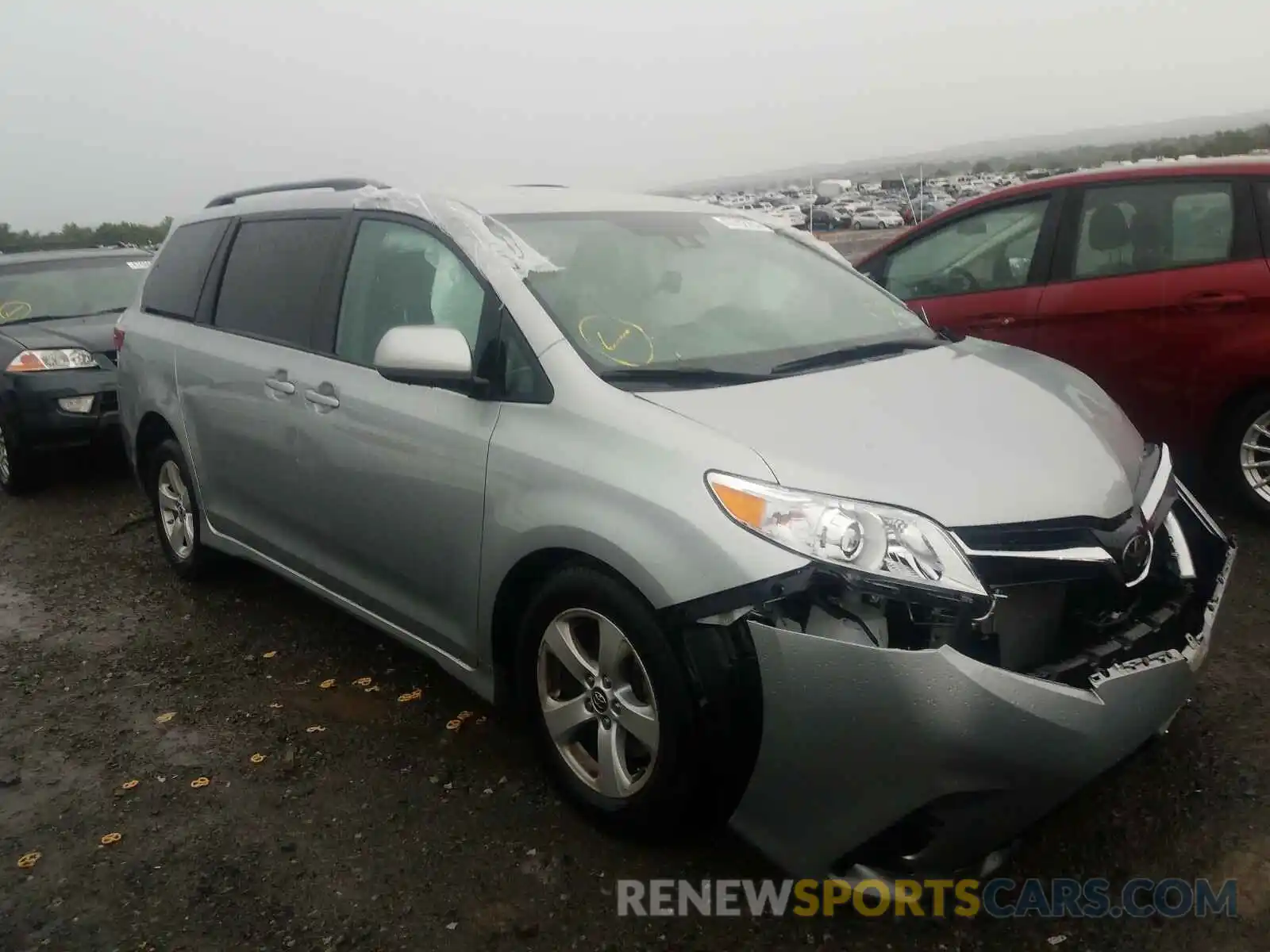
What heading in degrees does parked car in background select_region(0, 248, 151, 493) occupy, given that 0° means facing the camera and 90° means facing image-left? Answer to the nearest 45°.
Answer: approximately 315°

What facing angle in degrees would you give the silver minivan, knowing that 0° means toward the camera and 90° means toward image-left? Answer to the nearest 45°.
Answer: approximately 315°

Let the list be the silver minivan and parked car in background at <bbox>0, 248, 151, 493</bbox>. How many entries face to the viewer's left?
0

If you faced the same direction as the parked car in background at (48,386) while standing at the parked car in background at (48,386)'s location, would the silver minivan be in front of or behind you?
in front

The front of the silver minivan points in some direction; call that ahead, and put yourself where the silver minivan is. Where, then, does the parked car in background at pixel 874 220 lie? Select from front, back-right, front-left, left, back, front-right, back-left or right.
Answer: back-left

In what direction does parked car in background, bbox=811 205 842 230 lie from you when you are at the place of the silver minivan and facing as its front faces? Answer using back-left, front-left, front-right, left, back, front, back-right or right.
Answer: back-left

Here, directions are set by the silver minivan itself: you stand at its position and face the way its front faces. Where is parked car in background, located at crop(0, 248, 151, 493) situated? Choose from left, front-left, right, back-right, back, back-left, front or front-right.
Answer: back
